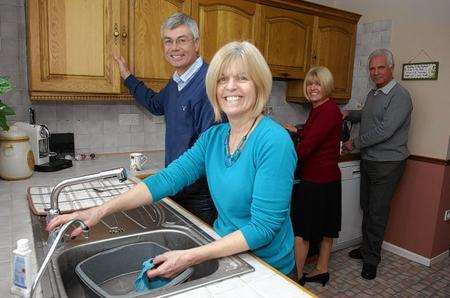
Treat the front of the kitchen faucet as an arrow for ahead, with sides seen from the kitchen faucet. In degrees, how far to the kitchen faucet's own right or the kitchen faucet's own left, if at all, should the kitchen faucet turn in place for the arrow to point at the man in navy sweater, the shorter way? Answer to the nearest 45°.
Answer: approximately 45° to the kitchen faucet's own left

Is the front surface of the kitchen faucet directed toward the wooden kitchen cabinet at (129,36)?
no

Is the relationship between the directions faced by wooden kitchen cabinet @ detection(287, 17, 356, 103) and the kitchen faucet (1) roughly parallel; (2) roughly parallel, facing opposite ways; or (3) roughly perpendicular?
roughly perpendicular

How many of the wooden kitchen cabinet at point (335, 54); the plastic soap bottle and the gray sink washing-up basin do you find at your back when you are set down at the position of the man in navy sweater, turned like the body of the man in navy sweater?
1

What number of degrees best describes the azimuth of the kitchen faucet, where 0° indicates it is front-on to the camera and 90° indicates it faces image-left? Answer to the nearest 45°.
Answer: approximately 270°

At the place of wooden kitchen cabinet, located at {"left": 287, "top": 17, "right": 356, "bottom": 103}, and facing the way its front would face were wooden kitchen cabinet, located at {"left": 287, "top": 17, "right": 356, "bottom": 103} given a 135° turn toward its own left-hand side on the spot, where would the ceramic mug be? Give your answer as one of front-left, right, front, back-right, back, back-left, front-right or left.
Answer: back-left

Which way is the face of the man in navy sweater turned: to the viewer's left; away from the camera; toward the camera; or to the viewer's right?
toward the camera

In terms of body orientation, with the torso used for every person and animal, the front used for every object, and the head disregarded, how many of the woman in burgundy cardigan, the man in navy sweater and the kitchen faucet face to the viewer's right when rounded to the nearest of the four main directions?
1

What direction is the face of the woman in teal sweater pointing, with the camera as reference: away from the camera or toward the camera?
toward the camera

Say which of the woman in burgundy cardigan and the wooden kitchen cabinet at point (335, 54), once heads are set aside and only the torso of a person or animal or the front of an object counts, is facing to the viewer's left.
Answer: the woman in burgundy cardigan
